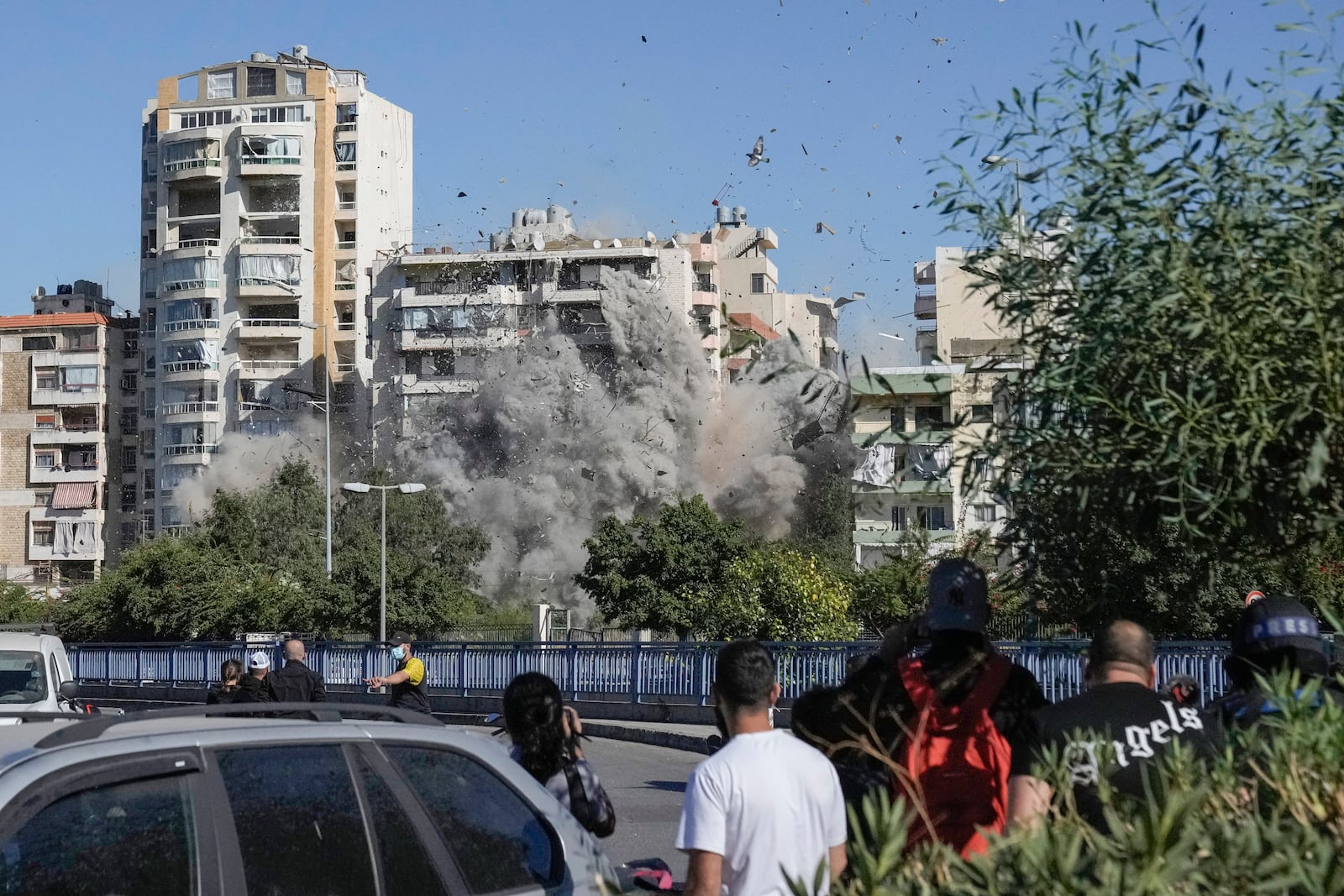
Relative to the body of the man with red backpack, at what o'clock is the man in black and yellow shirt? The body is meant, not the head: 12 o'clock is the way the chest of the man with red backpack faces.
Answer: The man in black and yellow shirt is roughly at 11 o'clock from the man with red backpack.

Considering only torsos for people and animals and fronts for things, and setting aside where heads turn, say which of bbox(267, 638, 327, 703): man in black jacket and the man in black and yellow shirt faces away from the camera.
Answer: the man in black jacket

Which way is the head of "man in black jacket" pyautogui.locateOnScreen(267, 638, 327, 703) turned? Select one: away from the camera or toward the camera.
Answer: away from the camera

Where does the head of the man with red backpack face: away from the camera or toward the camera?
away from the camera

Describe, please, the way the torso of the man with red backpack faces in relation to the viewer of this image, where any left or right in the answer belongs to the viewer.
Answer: facing away from the viewer

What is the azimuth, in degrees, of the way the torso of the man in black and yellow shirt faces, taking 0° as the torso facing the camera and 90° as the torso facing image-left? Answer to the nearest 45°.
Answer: approximately 45°

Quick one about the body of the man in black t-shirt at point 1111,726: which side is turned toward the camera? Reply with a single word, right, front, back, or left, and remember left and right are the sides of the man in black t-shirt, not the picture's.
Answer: back

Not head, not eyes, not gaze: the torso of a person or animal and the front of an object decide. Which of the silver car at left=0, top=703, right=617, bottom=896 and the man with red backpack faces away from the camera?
the man with red backpack

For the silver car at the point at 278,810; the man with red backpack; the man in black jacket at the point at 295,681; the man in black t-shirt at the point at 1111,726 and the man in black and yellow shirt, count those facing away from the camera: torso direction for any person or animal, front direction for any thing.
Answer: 3

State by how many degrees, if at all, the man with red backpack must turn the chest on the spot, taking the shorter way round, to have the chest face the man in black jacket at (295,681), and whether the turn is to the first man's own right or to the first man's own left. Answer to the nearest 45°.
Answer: approximately 45° to the first man's own left

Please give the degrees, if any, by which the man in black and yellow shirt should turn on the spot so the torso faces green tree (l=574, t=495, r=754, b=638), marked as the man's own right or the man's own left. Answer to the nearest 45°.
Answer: approximately 135° to the man's own right

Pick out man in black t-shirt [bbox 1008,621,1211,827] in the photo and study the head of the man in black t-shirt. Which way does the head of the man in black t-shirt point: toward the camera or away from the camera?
away from the camera

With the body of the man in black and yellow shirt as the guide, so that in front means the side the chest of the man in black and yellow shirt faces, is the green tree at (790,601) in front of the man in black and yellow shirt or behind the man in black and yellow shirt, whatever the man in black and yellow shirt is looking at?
behind
